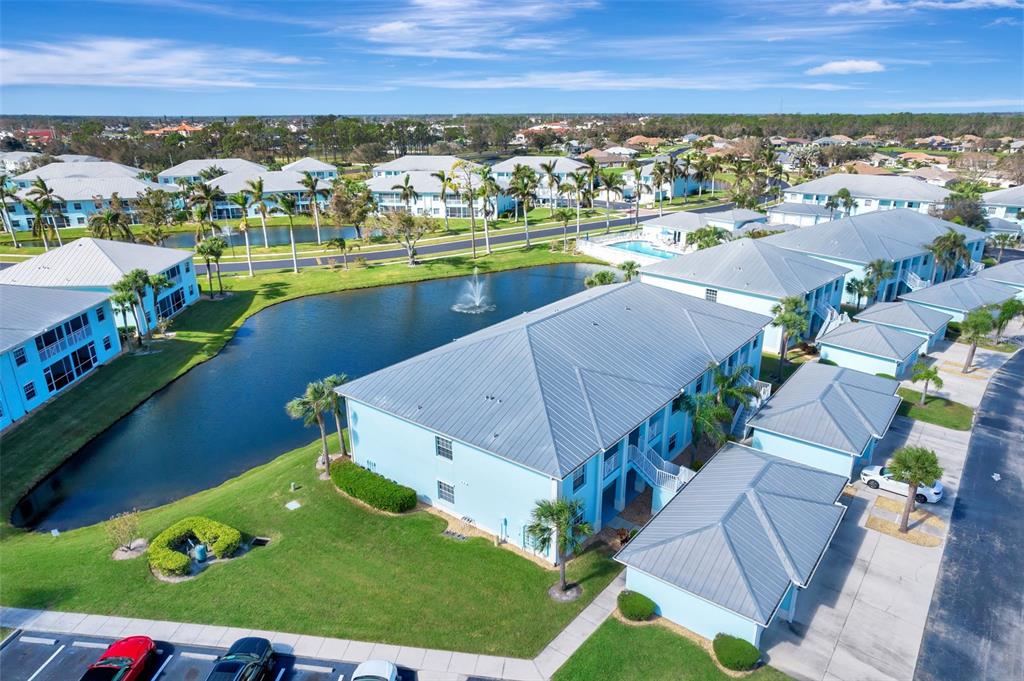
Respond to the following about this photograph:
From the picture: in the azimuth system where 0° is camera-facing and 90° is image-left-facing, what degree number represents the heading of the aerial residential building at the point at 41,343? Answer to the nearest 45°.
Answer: approximately 315°

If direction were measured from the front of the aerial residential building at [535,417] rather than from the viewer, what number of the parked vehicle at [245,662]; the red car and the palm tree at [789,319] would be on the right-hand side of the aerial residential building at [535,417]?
2

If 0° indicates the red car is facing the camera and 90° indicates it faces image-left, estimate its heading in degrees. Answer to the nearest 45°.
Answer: approximately 225°

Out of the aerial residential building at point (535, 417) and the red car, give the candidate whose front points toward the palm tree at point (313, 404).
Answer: the red car

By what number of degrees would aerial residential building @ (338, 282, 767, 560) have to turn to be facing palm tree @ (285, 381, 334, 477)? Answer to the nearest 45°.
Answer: approximately 135° to its right

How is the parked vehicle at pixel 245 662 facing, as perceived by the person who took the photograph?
facing away from the viewer and to the right of the viewer

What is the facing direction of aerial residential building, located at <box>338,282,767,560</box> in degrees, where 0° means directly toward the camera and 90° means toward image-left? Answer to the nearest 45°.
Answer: approximately 315°

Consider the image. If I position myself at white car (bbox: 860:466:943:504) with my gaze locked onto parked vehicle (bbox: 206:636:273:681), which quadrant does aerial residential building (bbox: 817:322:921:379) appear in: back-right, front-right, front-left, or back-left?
back-right

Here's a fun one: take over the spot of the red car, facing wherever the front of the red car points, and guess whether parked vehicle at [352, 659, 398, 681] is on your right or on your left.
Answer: on your right

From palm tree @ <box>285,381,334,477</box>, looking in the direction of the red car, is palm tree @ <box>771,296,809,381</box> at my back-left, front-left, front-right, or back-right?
back-left
